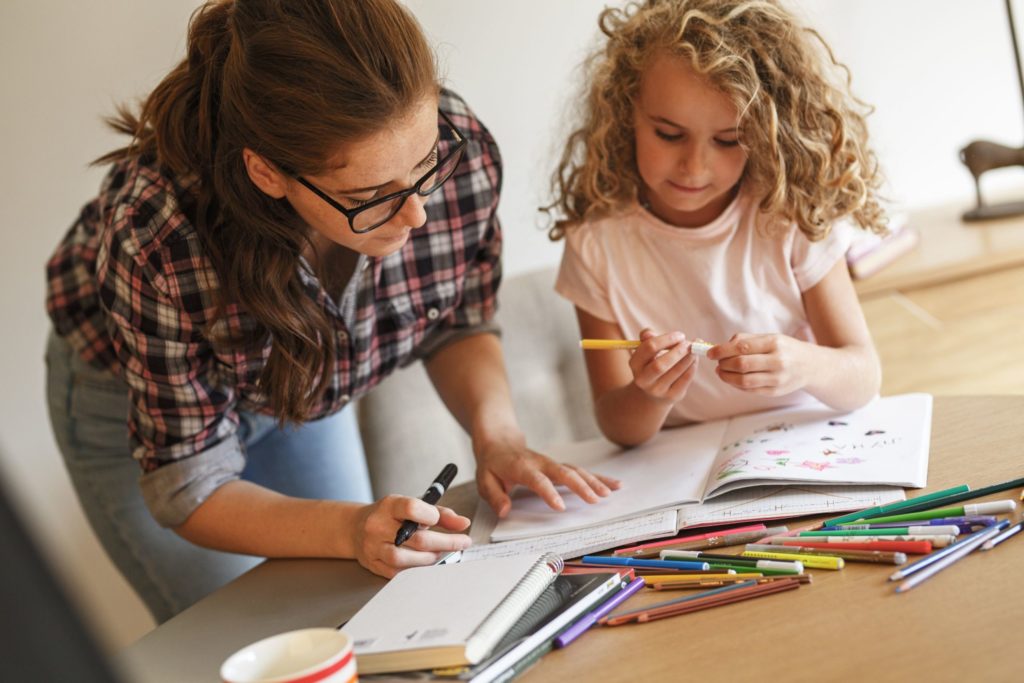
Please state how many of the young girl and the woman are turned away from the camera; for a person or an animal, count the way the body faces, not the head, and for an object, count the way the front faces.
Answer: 0

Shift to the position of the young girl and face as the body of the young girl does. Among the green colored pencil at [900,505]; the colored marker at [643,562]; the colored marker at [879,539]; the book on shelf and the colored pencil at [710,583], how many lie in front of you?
4

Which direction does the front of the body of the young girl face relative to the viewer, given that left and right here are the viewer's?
facing the viewer

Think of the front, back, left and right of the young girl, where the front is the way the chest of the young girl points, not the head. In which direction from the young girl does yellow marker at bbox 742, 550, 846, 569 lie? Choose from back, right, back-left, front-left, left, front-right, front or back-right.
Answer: front

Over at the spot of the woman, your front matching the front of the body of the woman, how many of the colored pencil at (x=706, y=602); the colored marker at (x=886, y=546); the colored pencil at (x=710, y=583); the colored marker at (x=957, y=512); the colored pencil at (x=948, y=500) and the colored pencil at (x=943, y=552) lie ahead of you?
6

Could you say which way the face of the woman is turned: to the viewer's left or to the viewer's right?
to the viewer's right

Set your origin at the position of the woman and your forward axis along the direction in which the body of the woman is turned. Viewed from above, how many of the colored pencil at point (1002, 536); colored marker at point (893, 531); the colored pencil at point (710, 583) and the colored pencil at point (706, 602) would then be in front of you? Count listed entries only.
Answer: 4

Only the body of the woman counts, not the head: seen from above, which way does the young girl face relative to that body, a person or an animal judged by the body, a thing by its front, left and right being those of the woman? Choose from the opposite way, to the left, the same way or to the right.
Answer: to the right

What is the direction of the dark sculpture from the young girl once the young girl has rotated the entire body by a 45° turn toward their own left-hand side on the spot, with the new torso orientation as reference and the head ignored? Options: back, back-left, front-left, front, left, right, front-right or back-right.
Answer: left

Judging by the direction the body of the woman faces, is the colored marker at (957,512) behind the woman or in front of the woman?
in front

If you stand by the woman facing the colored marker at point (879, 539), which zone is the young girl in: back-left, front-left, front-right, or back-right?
front-left

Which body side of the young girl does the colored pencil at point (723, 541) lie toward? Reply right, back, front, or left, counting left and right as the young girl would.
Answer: front

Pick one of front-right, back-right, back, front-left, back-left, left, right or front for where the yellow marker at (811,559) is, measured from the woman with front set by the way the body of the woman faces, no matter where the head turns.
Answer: front

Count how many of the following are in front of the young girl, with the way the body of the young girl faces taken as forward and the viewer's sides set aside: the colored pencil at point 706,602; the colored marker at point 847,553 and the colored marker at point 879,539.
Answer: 3

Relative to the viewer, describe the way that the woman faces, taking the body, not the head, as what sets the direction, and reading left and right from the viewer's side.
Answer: facing the viewer and to the right of the viewer

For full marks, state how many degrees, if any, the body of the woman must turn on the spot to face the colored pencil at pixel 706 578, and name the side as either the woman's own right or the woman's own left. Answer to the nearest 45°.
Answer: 0° — they already face it

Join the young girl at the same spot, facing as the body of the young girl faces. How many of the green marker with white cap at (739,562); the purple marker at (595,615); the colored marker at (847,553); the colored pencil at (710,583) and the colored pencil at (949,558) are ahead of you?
5

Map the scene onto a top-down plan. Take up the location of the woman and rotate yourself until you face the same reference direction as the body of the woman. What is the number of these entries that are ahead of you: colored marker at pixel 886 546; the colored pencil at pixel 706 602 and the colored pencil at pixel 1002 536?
3
